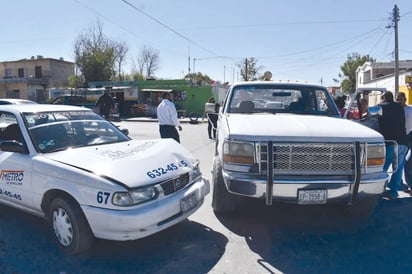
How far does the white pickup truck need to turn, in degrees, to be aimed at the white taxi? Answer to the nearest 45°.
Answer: approximately 90° to its right

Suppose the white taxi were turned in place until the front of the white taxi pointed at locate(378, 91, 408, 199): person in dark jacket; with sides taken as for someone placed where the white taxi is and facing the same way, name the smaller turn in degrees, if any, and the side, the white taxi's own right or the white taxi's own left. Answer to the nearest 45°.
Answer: approximately 45° to the white taxi's own left

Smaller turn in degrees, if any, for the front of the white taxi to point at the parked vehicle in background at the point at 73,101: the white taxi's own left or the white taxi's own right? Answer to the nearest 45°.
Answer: approximately 135° to the white taxi's own left

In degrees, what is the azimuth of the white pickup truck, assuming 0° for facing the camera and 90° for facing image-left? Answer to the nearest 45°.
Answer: approximately 0°

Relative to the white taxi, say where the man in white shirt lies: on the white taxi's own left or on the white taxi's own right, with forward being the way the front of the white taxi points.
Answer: on the white taxi's own left

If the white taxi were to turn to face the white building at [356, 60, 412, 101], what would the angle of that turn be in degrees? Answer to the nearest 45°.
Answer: approximately 90° to its left

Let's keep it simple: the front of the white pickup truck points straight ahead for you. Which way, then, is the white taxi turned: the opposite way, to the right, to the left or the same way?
to the left

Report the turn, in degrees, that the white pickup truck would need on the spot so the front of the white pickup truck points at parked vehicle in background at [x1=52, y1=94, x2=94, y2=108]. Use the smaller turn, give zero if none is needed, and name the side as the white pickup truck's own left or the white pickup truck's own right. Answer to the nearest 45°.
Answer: approximately 135° to the white pickup truck's own right

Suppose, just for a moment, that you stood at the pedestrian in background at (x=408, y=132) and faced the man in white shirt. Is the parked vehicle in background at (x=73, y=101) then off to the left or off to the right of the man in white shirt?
right
